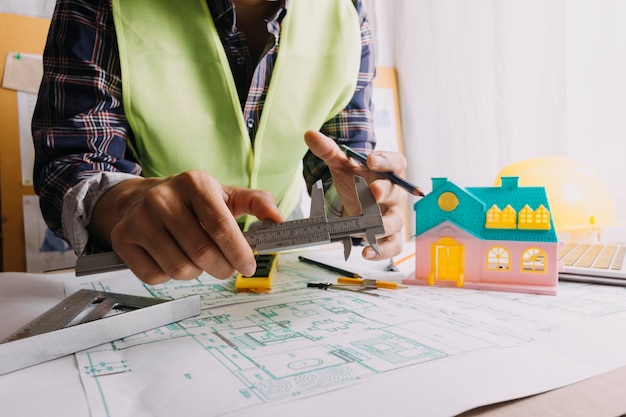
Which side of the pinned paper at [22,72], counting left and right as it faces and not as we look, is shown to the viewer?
front

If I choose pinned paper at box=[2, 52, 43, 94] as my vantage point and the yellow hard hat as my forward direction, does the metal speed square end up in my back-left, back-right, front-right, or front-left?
front-right

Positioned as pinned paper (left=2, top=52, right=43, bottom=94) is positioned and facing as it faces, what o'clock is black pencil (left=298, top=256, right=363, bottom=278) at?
The black pencil is roughly at 11 o'clock from the pinned paper.

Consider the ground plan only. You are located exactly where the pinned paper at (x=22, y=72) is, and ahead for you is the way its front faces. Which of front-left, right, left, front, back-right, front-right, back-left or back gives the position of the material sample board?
front-left

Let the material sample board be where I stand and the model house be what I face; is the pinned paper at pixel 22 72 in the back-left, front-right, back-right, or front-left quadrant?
front-right

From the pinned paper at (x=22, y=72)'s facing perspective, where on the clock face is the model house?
The model house is roughly at 11 o'clock from the pinned paper.

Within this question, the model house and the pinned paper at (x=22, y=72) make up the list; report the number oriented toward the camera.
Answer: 2

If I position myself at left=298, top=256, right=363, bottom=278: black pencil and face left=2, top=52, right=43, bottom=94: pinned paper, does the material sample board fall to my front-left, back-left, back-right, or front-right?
back-right

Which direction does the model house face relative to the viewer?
toward the camera
